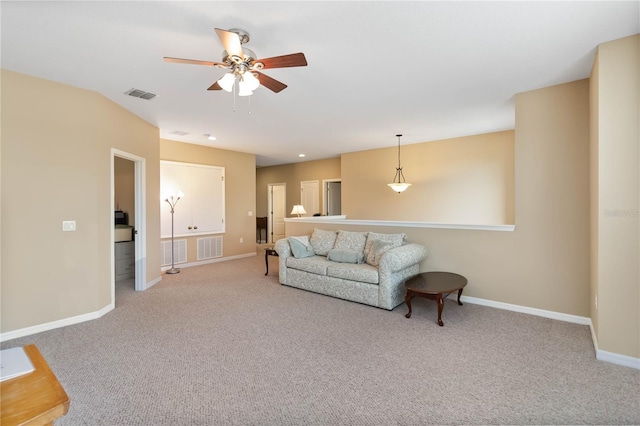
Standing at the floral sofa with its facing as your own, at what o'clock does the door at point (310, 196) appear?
The door is roughly at 4 o'clock from the floral sofa.

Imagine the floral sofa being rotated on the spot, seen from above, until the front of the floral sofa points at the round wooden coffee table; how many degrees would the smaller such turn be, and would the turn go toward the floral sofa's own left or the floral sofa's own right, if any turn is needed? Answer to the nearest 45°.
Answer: approximately 90° to the floral sofa's own left

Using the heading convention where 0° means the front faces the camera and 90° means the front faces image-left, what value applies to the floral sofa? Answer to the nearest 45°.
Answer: approximately 45°

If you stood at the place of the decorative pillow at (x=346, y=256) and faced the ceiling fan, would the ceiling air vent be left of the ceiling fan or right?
right

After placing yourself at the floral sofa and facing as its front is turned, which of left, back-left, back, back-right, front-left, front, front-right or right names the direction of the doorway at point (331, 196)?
back-right

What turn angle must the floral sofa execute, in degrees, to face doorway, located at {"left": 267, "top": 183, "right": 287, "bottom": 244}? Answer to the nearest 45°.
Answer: approximately 90° to its right
